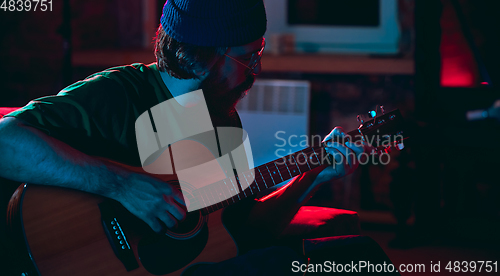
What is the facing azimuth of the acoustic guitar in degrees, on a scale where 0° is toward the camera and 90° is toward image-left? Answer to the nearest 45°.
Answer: approximately 0°
